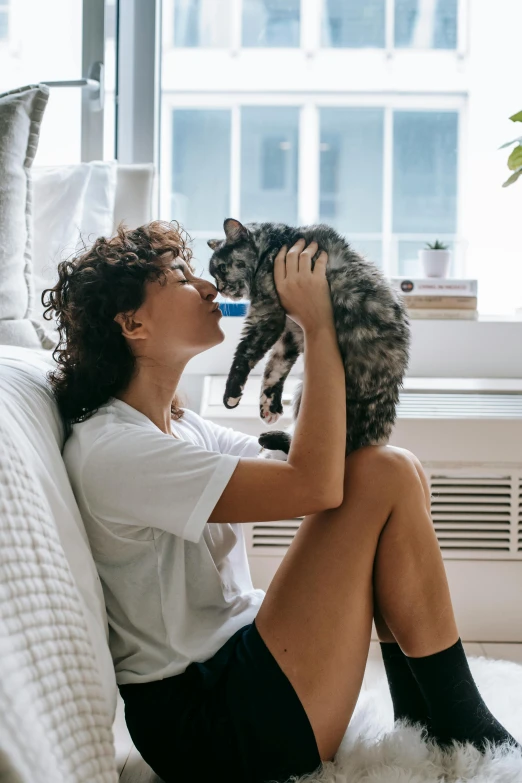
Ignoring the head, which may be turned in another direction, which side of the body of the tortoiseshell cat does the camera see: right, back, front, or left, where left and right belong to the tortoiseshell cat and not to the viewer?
left

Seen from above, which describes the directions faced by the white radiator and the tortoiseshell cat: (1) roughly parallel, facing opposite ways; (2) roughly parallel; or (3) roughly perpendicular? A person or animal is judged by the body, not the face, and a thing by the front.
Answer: roughly perpendicular

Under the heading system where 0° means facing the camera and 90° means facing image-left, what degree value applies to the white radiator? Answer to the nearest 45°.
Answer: approximately 0°

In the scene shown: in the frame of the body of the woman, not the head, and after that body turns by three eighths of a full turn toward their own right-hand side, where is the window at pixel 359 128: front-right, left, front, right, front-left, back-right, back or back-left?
back-right

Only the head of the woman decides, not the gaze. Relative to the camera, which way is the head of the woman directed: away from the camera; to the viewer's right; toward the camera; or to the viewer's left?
to the viewer's right

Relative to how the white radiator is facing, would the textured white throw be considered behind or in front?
in front

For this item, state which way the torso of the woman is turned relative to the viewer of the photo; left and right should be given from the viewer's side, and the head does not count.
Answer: facing to the right of the viewer

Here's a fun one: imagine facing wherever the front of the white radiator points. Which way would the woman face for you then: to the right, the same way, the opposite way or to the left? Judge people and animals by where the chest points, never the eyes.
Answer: to the left
